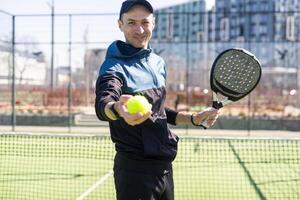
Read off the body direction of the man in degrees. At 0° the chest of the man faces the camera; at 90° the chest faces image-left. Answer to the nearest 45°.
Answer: approximately 315°
